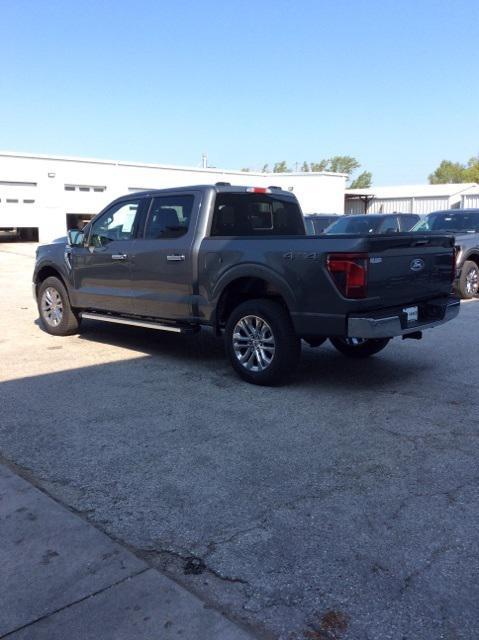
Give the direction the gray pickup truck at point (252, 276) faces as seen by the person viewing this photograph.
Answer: facing away from the viewer and to the left of the viewer

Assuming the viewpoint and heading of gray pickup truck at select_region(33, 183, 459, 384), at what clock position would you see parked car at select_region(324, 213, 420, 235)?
The parked car is roughly at 2 o'clock from the gray pickup truck.

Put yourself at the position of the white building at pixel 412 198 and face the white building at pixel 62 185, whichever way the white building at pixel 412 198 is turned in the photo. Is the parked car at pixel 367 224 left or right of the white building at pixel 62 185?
left

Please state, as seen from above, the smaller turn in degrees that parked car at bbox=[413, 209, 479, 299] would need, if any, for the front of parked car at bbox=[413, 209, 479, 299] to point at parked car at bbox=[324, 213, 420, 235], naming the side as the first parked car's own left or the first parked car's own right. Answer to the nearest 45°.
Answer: approximately 90° to the first parked car's own right

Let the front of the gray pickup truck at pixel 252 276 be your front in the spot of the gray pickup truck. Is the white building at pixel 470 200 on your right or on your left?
on your right

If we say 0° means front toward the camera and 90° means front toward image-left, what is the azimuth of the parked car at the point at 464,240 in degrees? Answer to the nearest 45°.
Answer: approximately 45°

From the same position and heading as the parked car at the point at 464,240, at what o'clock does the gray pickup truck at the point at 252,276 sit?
The gray pickup truck is roughly at 11 o'clock from the parked car.

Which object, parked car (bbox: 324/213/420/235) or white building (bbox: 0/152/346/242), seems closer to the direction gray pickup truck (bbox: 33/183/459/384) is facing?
the white building

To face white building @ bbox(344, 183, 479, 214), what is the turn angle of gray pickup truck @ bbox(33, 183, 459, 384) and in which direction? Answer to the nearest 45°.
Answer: approximately 45° to its right
